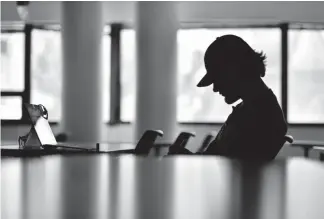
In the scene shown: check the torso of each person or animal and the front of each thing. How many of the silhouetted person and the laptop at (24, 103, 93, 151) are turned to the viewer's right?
1

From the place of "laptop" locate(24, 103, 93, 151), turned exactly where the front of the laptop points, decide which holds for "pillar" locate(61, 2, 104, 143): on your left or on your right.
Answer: on your left

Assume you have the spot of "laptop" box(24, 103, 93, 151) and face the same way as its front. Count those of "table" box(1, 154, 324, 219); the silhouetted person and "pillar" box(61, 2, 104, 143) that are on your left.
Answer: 1

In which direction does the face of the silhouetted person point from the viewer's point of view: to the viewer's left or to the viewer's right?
to the viewer's left

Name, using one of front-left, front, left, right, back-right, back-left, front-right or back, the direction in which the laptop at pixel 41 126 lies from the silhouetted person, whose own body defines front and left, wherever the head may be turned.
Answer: front-right

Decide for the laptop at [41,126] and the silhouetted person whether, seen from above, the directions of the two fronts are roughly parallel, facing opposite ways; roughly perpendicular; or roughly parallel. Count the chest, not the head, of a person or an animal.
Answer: roughly parallel, facing opposite ways

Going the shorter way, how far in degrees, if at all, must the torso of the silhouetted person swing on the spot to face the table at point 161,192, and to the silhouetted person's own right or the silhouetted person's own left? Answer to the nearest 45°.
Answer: approximately 90° to the silhouetted person's own left

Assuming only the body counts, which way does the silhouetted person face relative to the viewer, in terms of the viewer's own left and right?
facing to the left of the viewer

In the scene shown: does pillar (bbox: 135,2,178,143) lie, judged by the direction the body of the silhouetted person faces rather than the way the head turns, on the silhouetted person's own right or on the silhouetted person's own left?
on the silhouetted person's own right

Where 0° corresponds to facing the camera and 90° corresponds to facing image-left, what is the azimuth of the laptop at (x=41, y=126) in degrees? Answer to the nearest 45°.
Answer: approximately 270°

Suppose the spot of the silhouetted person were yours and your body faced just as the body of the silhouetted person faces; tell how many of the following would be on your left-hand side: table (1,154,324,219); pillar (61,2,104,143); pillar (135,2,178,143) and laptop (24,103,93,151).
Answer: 1

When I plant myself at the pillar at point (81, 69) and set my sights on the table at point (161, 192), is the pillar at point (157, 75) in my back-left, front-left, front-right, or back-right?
front-left
